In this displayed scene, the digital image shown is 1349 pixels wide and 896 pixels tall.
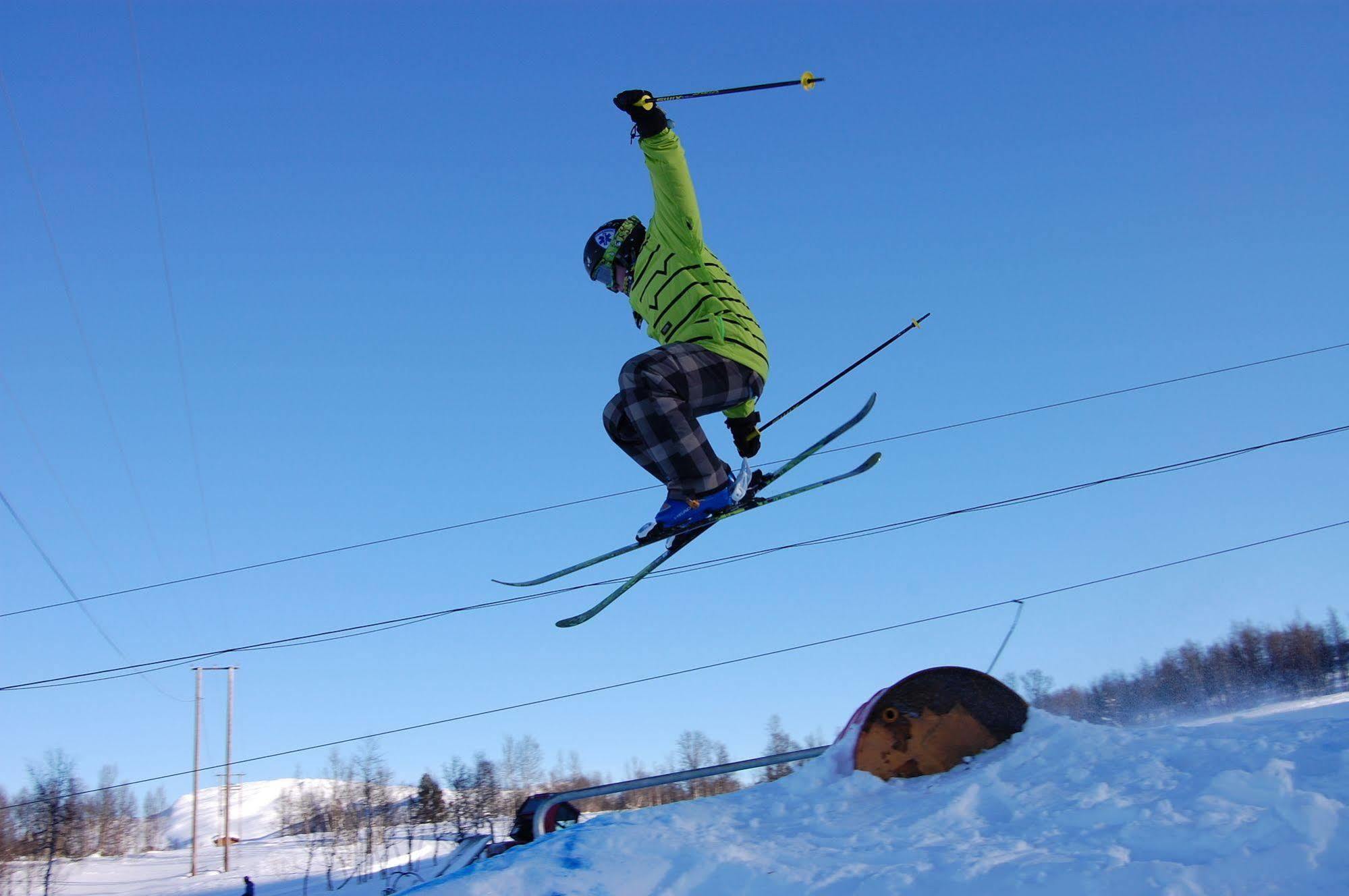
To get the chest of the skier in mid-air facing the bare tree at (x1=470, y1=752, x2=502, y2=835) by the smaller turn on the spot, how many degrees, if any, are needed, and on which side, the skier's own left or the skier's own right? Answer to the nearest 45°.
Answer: approximately 90° to the skier's own right

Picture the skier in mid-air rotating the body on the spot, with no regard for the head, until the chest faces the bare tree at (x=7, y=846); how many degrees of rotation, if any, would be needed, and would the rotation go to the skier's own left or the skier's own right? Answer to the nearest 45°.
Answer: approximately 45° to the skier's own right

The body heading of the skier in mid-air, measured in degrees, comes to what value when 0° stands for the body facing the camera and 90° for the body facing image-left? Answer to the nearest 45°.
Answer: approximately 90°

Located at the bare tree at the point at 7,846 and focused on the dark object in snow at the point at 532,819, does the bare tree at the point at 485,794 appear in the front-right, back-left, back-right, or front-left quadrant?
front-left
